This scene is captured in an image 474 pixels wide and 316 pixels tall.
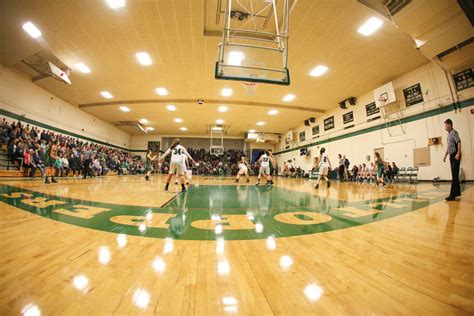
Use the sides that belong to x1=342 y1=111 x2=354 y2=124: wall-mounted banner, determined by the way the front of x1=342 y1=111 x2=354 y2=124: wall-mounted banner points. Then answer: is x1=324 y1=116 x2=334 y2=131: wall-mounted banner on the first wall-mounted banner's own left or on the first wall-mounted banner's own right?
on the first wall-mounted banner's own right

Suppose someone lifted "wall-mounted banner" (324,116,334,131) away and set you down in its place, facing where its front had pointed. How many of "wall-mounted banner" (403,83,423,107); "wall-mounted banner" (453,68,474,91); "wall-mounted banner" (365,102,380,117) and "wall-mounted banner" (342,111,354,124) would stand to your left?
4

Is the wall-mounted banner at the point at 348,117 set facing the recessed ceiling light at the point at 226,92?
yes

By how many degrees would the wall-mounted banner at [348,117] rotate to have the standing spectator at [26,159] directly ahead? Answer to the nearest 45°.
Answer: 0° — it already faces them

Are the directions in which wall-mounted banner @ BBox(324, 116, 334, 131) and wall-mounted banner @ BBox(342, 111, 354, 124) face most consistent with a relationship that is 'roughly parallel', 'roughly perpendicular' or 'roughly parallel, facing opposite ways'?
roughly parallel

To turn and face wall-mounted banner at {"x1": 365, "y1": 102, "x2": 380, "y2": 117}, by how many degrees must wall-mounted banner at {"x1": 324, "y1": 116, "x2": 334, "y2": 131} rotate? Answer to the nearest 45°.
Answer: approximately 90° to its left

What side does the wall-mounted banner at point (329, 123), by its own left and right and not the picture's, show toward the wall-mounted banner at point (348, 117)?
left

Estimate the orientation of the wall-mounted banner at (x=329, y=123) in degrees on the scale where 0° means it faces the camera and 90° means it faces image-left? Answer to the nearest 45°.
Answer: approximately 45°

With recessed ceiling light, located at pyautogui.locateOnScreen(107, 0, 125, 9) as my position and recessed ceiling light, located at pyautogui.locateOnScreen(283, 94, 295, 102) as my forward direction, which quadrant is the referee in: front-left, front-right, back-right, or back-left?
front-right

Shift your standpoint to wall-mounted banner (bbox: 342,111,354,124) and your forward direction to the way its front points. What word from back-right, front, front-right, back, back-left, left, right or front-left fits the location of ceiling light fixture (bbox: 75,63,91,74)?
front

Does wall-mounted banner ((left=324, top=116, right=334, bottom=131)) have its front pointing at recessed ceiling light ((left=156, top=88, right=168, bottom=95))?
yes

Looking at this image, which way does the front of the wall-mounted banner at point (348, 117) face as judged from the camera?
facing the viewer and to the left of the viewer

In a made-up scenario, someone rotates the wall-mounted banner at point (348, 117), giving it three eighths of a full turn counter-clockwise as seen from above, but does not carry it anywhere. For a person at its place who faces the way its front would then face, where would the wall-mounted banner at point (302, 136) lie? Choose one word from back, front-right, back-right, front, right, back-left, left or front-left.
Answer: back-left
